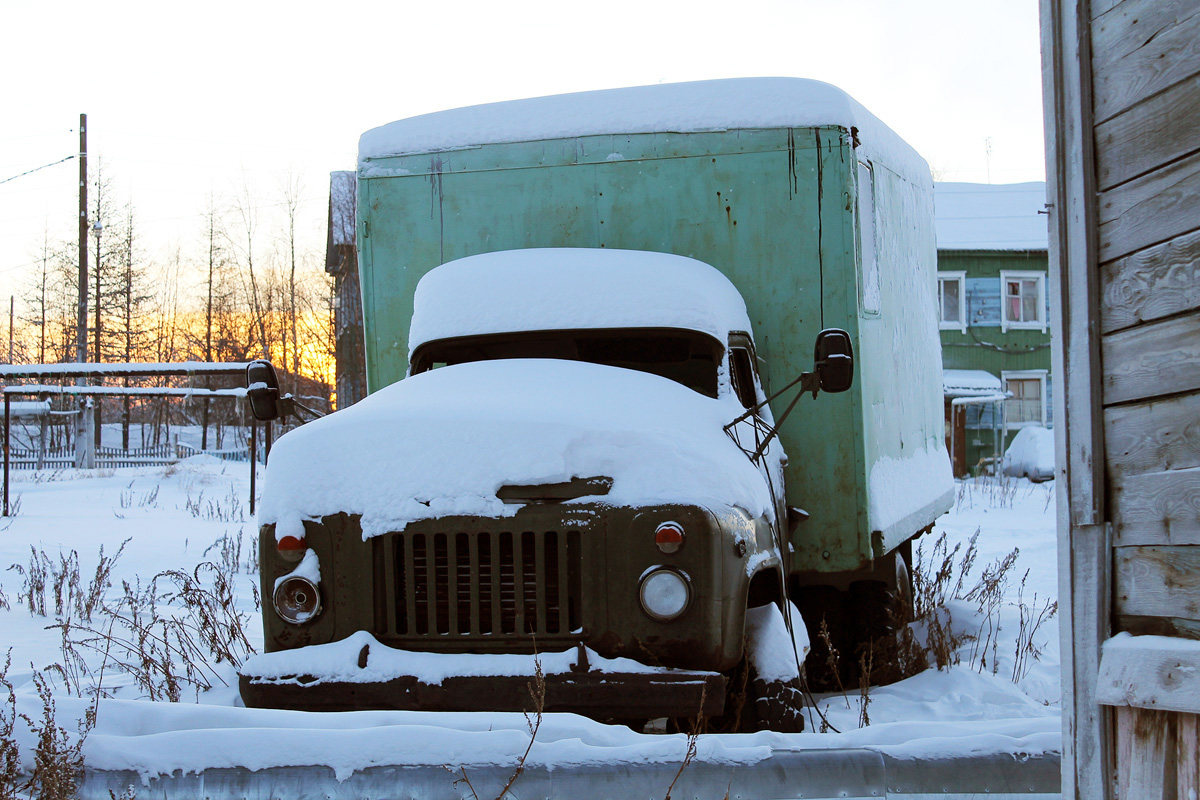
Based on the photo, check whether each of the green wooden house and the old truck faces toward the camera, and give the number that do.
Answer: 2

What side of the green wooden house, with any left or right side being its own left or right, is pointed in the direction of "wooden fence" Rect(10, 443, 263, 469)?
right

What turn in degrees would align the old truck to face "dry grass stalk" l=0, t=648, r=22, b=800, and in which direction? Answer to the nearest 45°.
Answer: approximately 45° to its right

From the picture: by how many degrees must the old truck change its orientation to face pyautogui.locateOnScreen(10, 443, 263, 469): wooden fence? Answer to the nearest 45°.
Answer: approximately 135° to its right

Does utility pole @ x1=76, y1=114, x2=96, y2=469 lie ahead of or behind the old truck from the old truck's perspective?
behind

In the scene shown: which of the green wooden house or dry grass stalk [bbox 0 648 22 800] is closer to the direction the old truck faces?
the dry grass stalk

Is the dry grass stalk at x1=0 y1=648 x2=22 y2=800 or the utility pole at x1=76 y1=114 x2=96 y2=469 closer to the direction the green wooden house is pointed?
the dry grass stalk

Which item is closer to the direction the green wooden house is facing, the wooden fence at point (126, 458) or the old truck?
the old truck

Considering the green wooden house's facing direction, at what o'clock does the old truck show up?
The old truck is roughly at 12 o'clock from the green wooden house.

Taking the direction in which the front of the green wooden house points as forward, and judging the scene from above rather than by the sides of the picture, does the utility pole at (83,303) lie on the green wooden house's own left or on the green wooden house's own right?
on the green wooden house's own right

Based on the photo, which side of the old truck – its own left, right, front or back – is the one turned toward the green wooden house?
back

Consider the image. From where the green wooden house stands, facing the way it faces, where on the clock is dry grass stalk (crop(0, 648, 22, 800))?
The dry grass stalk is roughly at 12 o'clock from the green wooden house.

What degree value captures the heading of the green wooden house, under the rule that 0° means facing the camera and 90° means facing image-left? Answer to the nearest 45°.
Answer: approximately 0°
